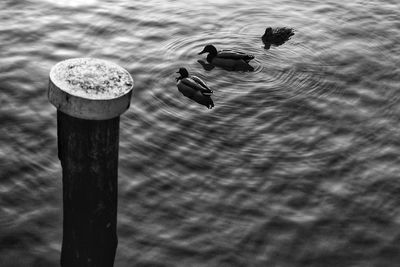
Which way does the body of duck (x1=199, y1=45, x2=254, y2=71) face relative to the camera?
to the viewer's left

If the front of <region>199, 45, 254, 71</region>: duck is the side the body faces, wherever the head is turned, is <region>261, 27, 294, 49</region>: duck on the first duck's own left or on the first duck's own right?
on the first duck's own right

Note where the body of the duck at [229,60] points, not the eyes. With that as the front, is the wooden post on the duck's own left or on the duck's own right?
on the duck's own left

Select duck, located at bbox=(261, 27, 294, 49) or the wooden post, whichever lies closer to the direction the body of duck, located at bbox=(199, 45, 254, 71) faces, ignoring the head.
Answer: the wooden post
